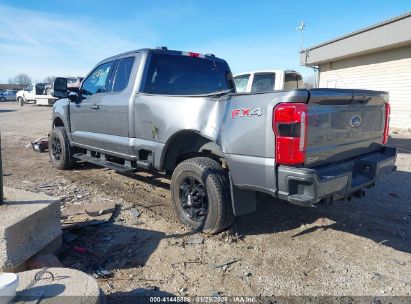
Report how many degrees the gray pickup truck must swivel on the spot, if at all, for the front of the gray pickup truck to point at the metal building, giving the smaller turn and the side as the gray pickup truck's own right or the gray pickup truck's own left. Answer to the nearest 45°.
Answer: approximately 90° to the gray pickup truck's own right

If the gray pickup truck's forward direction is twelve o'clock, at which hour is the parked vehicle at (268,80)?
The parked vehicle is roughly at 2 o'clock from the gray pickup truck.

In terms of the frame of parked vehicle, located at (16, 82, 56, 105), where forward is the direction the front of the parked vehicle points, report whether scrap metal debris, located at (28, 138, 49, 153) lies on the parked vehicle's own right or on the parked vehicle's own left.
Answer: on the parked vehicle's own left

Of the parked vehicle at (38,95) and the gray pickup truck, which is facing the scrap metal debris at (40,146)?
the gray pickup truck

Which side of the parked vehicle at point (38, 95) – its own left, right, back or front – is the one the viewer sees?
left

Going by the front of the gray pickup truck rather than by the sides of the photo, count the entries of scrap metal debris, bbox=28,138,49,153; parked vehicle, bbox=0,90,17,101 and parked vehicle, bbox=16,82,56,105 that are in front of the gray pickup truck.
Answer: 3

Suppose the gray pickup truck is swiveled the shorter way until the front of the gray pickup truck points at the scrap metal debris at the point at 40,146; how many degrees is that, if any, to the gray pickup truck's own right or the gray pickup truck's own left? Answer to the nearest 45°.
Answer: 0° — it already faces it

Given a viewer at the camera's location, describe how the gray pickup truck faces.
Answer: facing away from the viewer and to the left of the viewer
